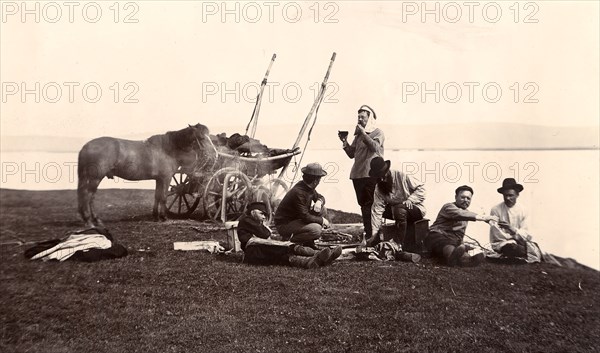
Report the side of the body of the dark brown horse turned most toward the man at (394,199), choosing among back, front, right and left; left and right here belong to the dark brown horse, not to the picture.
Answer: front

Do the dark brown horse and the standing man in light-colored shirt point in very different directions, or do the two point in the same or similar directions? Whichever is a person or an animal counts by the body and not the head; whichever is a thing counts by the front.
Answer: very different directions

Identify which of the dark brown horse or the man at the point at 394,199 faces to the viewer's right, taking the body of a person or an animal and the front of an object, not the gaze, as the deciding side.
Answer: the dark brown horse

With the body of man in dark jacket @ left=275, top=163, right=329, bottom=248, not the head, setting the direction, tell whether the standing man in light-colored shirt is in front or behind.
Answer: in front

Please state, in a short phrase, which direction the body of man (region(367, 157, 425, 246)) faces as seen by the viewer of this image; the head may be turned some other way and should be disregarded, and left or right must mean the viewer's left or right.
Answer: facing the viewer and to the left of the viewer

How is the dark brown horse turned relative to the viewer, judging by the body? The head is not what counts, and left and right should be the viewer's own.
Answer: facing to the right of the viewer

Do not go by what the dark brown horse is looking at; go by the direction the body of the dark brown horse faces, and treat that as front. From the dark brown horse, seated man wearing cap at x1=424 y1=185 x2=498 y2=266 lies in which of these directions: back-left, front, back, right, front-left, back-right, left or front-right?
front

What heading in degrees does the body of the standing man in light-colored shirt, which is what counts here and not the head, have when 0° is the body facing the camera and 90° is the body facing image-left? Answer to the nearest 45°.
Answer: approximately 45°
